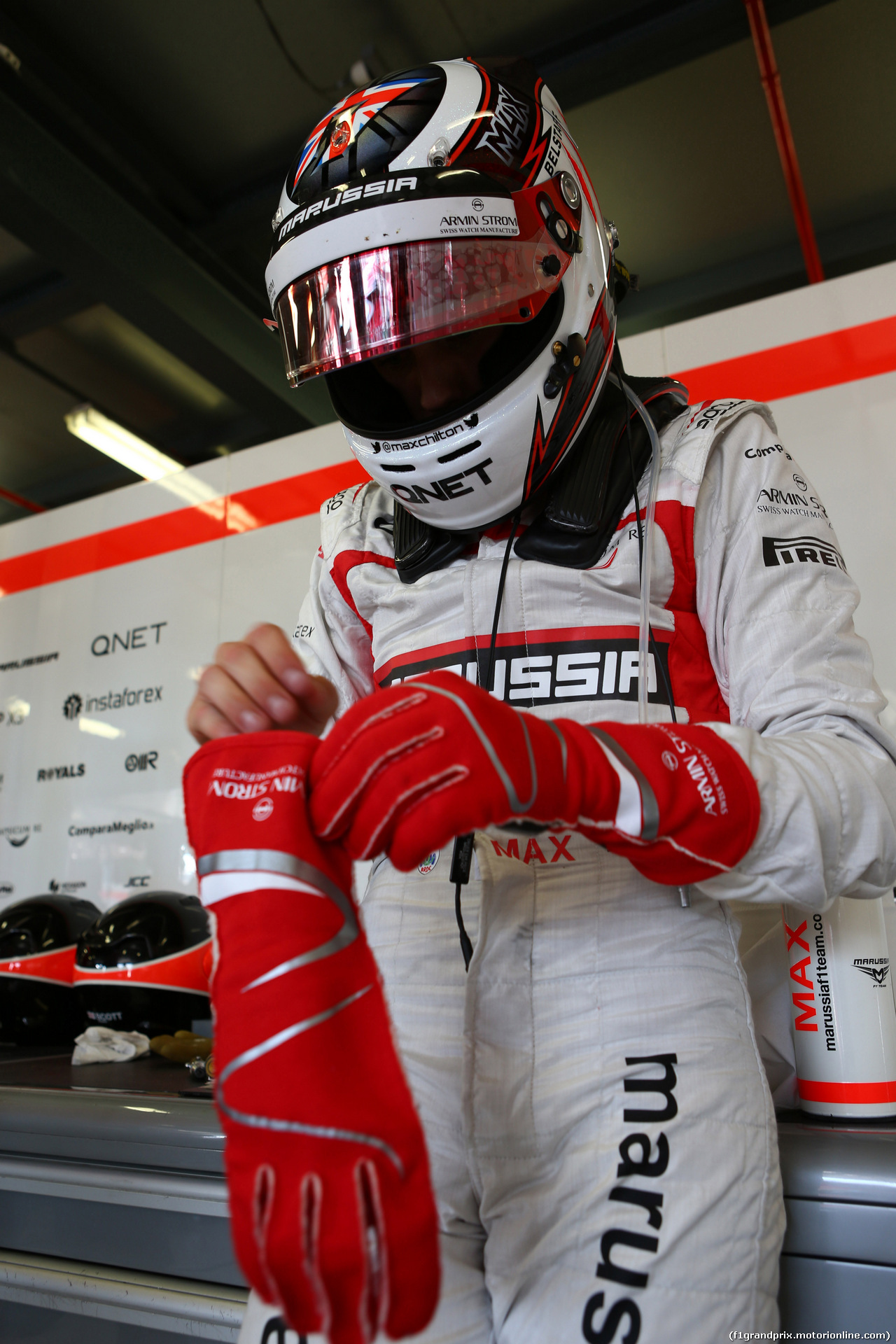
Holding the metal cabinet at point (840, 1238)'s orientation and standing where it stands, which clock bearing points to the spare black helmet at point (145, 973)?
The spare black helmet is roughly at 4 o'clock from the metal cabinet.

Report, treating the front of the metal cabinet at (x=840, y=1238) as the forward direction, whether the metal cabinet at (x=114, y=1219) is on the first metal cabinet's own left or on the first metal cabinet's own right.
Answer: on the first metal cabinet's own right

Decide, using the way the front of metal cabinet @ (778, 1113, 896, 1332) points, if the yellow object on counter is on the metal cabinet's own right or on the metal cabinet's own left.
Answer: on the metal cabinet's own right

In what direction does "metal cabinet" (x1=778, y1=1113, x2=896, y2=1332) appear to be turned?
toward the camera

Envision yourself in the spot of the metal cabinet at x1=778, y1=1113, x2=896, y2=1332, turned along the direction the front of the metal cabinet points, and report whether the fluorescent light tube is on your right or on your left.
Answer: on your right

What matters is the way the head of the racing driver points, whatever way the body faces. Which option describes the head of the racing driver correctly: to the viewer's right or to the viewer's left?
to the viewer's left

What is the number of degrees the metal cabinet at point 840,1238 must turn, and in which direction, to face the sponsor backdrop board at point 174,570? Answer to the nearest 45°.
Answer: approximately 135° to its right
